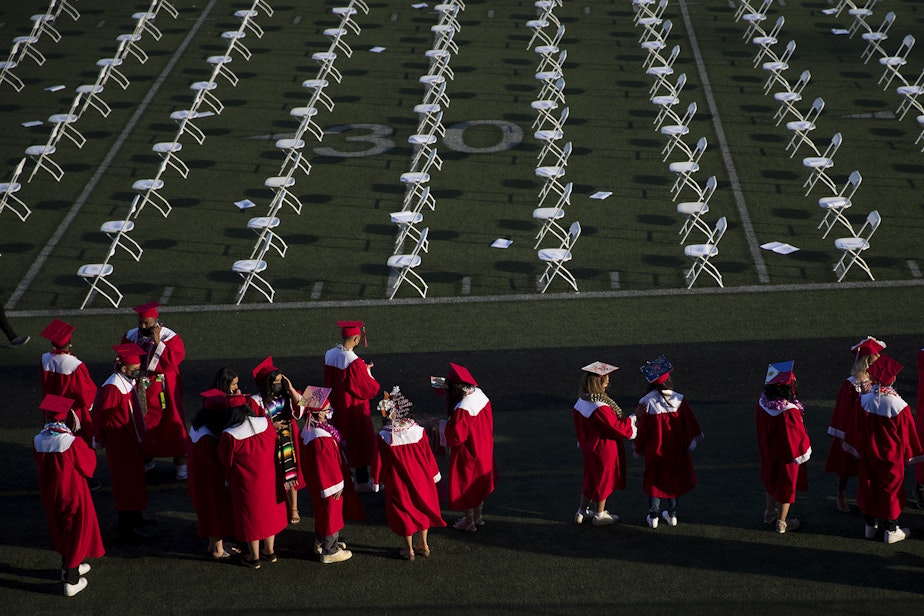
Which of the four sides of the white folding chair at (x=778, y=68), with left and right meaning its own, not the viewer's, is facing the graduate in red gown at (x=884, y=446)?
left

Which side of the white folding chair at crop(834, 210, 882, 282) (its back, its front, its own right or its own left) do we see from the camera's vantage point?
left

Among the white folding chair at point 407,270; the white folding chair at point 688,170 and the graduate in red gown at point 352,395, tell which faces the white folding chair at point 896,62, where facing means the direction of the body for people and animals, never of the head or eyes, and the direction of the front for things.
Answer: the graduate in red gown

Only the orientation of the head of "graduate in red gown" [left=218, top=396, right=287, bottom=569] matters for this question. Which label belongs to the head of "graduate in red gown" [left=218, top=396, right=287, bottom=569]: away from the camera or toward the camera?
away from the camera

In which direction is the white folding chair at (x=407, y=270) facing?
to the viewer's left

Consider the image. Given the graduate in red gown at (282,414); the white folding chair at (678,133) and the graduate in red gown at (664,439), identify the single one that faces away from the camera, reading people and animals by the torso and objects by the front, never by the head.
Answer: the graduate in red gown at (664,439)

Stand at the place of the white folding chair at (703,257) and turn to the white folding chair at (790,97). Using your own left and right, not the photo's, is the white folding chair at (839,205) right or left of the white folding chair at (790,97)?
right

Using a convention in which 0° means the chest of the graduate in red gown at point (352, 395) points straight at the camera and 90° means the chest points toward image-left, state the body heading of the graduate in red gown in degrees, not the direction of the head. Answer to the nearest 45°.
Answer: approximately 225°

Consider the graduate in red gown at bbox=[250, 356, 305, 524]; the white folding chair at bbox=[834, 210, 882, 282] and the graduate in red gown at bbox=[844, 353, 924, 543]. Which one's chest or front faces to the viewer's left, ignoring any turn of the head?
the white folding chair

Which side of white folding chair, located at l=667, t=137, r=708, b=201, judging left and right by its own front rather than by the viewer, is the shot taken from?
left

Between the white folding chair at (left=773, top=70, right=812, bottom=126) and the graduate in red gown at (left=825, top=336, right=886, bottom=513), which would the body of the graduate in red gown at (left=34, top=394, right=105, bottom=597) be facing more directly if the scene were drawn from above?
the white folding chair

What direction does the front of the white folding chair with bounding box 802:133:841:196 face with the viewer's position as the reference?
facing to the left of the viewer

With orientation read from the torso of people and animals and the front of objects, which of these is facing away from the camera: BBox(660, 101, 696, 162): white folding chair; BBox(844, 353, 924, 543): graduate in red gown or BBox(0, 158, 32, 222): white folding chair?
the graduate in red gown

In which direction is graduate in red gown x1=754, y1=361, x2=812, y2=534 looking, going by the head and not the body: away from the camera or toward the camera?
away from the camera
